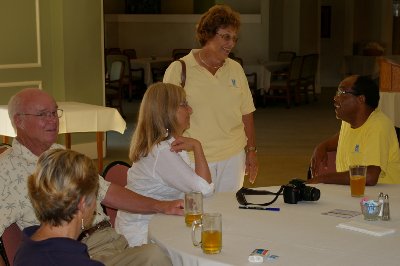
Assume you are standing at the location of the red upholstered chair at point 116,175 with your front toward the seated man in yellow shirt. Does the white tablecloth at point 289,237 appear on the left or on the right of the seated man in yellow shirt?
right

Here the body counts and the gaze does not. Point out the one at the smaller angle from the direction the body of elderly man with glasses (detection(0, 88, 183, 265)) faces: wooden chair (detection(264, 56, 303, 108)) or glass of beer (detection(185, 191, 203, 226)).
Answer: the glass of beer

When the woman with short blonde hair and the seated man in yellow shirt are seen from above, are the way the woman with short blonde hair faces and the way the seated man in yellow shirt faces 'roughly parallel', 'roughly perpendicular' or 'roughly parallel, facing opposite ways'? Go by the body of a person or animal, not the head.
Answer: roughly parallel, facing opposite ways

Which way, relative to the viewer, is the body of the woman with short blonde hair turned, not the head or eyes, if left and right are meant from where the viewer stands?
facing away from the viewer and to the right of the viewer

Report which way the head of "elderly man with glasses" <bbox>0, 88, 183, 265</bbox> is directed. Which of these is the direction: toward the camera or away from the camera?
toward the camera

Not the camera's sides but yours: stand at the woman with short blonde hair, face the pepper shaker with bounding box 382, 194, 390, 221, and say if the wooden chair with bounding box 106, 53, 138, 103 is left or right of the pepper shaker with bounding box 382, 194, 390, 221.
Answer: left

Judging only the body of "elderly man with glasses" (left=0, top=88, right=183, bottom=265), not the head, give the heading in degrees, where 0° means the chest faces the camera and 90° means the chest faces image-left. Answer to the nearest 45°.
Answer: approximately 315°

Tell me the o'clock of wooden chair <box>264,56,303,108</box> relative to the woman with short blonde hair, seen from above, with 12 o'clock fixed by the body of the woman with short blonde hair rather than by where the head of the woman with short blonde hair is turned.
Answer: The wooden chair is roughly at 11 o'clock from the woman with short blonde hair.

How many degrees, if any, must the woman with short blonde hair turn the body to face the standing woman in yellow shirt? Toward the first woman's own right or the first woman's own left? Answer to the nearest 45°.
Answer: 0° — they already face them

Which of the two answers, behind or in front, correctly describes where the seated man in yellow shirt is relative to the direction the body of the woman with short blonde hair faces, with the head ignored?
in front

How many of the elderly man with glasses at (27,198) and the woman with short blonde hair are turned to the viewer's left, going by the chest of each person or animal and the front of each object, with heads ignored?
0

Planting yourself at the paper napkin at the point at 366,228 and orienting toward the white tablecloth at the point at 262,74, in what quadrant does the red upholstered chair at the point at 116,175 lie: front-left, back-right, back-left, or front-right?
front-left

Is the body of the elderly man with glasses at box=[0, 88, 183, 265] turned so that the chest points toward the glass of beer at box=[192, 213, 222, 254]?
yes

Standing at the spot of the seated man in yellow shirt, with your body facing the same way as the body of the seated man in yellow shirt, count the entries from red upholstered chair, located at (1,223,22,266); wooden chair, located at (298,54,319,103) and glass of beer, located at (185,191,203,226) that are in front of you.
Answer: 2

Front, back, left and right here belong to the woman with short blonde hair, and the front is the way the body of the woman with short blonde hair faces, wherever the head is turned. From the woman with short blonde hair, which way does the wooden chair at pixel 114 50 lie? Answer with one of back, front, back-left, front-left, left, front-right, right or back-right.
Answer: front-left

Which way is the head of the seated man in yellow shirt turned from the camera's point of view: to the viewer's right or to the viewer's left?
to the viewer's left

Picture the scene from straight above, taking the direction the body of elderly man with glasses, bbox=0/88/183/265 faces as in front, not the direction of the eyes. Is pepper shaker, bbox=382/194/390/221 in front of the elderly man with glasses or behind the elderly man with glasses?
in front
